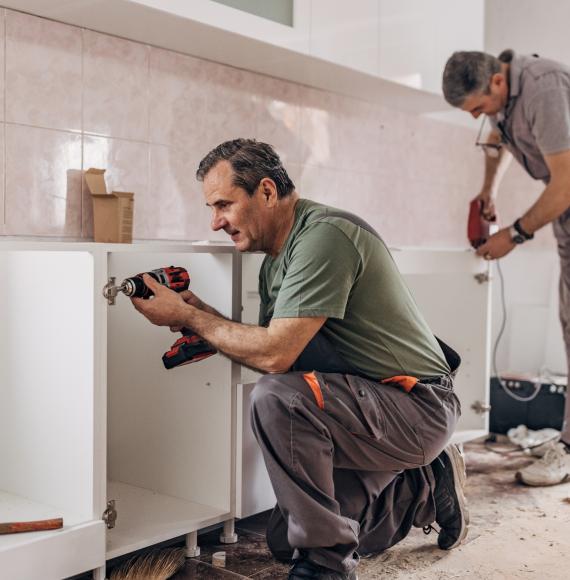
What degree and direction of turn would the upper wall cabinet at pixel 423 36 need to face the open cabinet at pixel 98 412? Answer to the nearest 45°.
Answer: approximately 90° to its right

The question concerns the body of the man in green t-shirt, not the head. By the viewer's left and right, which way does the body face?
facing to the left of the viewer

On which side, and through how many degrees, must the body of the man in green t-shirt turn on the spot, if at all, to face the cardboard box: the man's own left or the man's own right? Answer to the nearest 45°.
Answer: approximately 45° to the man's own right

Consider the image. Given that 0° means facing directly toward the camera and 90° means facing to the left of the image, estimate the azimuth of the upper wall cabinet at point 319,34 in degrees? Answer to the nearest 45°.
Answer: approximately 315°

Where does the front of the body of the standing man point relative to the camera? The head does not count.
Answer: to the viewer's left

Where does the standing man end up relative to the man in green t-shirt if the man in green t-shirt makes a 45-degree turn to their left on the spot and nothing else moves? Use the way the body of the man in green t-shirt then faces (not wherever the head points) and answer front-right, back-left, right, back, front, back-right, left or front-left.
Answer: back

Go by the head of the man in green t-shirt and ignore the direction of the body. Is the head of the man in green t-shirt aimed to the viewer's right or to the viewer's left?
to the viewer's left

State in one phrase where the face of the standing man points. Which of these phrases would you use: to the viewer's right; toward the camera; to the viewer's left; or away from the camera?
to the viewer's left
